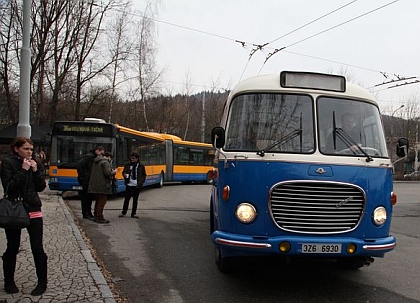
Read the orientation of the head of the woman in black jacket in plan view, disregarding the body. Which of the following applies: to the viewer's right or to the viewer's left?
to the viewer's right

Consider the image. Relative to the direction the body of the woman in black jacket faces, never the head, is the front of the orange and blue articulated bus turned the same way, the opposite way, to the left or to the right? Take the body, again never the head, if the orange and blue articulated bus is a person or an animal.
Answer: to the right

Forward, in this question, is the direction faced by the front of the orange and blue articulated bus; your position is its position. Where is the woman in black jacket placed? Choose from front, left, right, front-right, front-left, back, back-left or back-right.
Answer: front-left

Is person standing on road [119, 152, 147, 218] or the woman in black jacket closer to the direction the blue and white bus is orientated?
the woman in black jacket

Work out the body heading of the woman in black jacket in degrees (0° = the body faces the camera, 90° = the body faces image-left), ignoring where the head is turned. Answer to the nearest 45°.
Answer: approximately 315°

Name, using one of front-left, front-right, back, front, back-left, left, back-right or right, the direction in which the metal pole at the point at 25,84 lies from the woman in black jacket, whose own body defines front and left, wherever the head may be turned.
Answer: back-left

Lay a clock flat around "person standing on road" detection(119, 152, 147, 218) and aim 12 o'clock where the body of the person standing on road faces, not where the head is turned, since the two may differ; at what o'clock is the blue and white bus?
The blue and white bus is roughly at 10 o'clock from the person standing on road.

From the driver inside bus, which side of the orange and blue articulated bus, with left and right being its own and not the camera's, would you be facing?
left

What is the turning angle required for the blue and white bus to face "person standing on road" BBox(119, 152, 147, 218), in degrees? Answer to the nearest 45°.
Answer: approximately 135° to its right

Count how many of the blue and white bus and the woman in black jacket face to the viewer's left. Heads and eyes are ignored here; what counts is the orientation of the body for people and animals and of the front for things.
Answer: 0

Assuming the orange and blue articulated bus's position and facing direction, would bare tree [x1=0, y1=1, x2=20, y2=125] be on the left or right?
on its right

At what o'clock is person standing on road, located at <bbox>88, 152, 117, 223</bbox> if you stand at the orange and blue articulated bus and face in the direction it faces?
The person standing on road is roughly at 10 o'clock from the orange and blue articulated bus.
